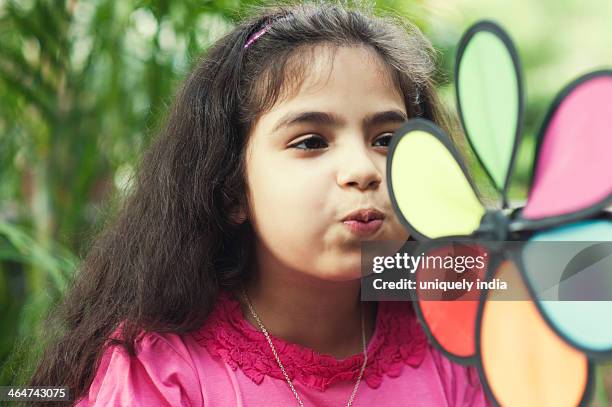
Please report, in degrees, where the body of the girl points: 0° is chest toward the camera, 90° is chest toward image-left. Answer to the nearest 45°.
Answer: approximately 315°
